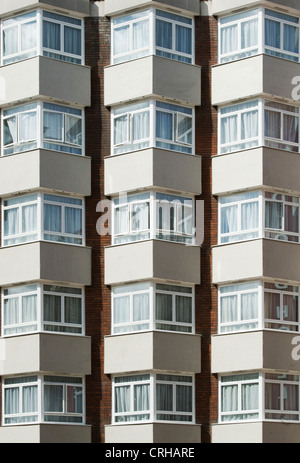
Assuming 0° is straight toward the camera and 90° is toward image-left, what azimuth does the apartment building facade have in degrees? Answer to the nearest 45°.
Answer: approximately 0°
